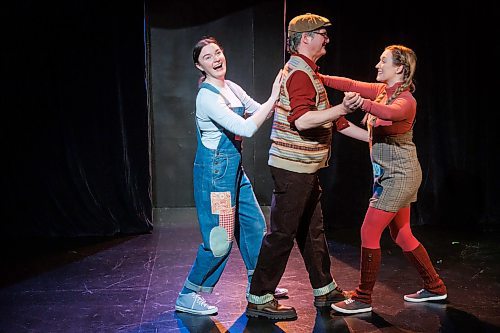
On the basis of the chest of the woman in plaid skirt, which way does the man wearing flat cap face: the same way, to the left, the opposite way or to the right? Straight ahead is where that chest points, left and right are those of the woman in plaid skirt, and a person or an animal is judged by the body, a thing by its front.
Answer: the opposite way

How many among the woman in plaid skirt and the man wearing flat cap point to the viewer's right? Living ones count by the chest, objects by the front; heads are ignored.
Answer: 1

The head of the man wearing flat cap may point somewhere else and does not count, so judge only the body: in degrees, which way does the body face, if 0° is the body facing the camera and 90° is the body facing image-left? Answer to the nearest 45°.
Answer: approximately 270°

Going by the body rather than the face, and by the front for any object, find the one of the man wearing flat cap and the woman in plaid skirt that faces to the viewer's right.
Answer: the man wearing flat cap

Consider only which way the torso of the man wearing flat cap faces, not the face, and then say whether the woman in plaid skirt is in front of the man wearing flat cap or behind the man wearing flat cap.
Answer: in front

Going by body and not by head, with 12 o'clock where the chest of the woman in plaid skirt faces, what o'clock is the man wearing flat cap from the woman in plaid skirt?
The man wearing flat cap is roughly at 11 o'clock from the woman in plaid skirt.

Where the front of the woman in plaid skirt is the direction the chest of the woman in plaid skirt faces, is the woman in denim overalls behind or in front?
in front

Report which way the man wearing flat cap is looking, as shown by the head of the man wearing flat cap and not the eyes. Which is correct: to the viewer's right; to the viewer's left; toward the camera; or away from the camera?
to the viewer's right

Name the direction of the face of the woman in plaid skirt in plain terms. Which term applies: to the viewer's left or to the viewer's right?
to the viewer's left

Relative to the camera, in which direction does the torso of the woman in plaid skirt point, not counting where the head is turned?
to the viewer's left
